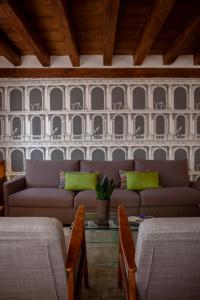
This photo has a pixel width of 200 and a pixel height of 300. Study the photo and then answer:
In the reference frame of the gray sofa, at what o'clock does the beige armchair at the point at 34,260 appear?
The beige armchair is roughly at 12 o'clock from the gray sofa.

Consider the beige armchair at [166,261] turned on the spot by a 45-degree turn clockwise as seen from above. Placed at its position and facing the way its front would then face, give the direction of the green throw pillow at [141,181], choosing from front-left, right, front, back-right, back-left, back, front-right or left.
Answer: front-left

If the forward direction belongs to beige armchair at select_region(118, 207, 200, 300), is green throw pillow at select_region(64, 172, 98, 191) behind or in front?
in front

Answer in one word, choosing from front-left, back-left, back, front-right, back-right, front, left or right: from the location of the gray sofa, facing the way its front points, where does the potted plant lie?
front

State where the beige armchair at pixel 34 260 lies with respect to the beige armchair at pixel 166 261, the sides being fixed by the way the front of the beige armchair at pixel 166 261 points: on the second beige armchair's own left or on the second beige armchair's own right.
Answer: on the second beige armchair's own left

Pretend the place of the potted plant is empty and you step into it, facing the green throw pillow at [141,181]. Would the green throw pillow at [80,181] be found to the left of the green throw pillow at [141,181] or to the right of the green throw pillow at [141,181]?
left

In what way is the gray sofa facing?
toward the camera

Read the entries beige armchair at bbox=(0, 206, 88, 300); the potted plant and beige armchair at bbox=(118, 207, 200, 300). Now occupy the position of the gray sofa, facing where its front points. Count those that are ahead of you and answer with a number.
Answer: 3

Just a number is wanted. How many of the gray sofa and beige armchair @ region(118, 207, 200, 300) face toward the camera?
1

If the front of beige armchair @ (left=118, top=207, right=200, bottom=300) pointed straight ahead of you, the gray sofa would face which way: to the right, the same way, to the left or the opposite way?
the opposite way

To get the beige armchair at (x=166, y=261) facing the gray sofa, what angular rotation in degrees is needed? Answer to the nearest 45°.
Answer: approximately 45° to its left

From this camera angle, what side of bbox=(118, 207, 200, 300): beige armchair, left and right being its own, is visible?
back
